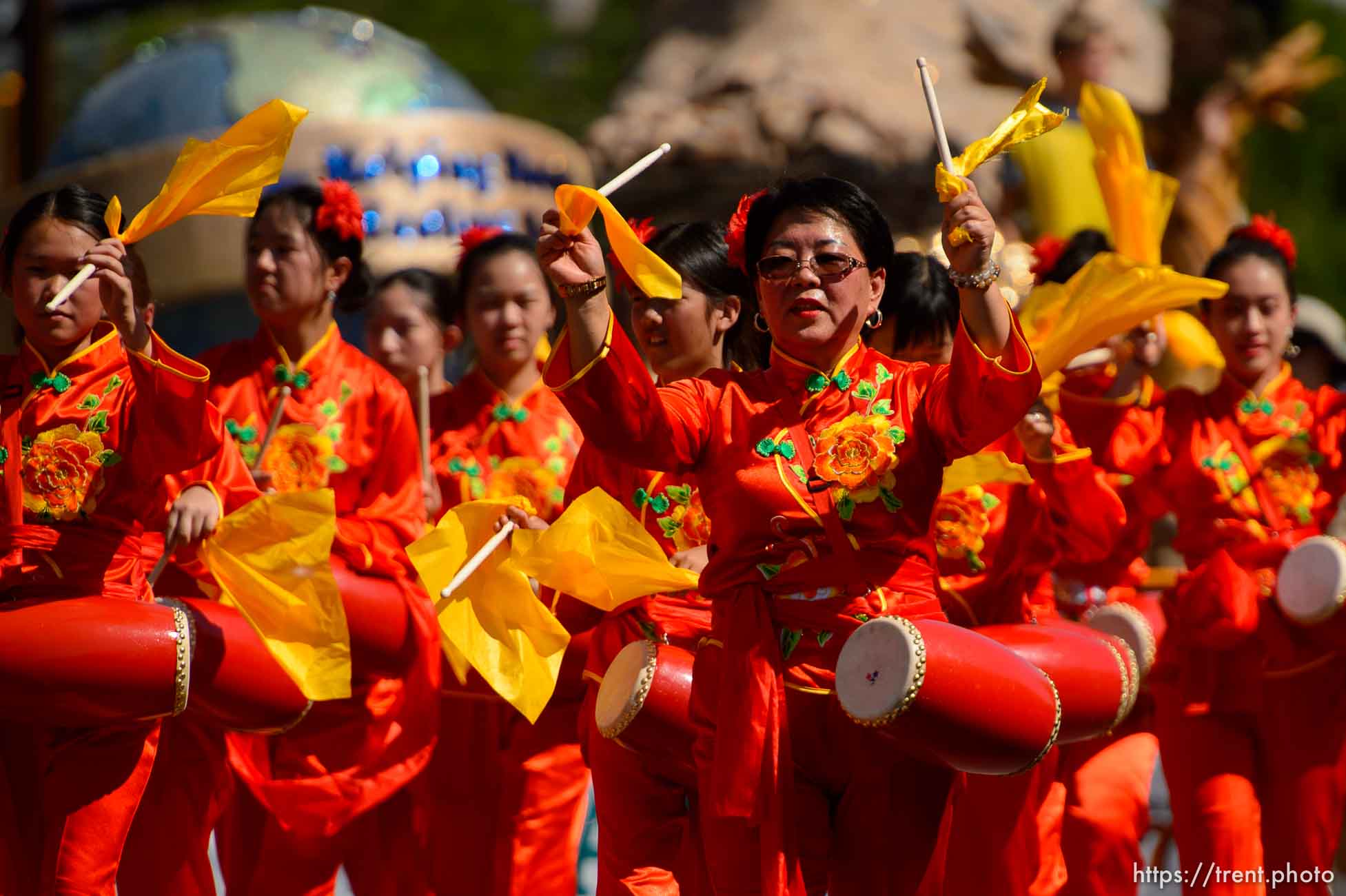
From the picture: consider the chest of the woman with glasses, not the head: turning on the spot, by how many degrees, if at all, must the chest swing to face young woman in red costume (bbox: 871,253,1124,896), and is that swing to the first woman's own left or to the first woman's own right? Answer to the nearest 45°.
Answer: approximately 180°

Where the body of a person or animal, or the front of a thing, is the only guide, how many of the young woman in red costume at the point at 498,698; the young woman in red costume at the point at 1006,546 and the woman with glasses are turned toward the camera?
3

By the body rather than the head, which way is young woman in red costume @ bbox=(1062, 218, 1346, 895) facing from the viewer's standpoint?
toward the camera

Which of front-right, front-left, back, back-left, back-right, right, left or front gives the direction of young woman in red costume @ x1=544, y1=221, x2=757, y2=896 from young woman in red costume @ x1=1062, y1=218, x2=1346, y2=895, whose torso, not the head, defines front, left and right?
front-right

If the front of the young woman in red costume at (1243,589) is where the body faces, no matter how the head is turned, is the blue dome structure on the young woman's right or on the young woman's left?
on the young woman's right

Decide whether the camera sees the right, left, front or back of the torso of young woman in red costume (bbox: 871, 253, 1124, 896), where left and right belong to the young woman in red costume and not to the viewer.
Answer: front

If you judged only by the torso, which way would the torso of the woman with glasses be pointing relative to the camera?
toward the camera

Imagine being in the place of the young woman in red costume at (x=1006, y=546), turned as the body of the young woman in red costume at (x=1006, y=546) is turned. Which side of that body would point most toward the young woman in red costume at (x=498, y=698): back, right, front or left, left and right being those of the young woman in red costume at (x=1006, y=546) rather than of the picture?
right
